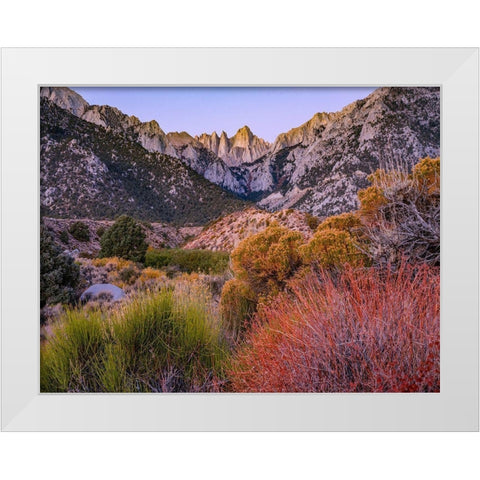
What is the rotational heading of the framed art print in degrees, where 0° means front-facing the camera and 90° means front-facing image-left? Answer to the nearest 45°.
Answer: approximately 0°
